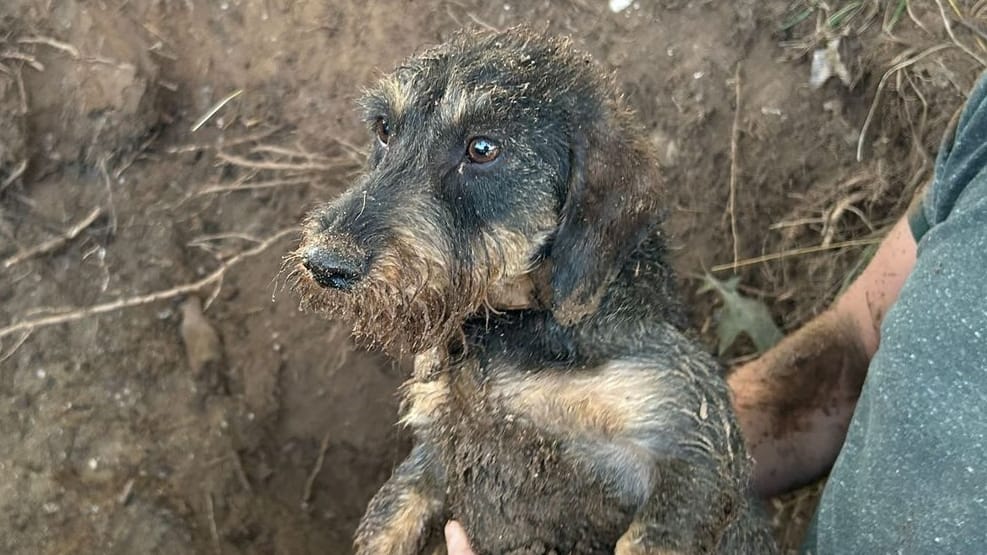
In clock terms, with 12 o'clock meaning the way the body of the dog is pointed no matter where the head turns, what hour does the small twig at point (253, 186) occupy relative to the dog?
The small twig is roughly at 3 o'clock from the dog.

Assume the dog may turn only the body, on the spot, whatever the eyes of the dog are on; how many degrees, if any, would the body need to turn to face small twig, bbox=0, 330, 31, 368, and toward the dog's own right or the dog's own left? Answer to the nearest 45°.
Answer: approximately 45° to the dog's own right

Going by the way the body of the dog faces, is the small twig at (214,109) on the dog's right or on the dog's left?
on the dog's right

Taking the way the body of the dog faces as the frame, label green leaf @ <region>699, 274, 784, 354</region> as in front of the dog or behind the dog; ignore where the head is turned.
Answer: behind

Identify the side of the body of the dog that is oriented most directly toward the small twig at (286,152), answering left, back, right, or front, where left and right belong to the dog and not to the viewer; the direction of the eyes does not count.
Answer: right

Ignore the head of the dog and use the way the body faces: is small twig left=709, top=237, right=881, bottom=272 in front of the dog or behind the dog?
behind

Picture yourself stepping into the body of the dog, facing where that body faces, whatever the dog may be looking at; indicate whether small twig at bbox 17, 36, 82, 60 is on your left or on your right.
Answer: on your right
